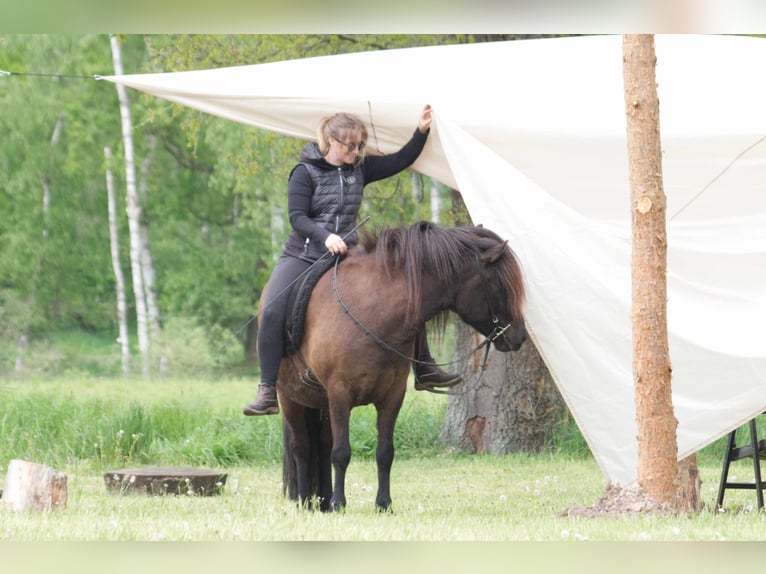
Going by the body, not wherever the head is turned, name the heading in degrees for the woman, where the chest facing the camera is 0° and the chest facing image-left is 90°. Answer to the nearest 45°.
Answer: approximately 315°

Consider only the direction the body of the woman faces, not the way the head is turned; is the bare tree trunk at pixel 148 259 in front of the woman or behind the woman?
behind

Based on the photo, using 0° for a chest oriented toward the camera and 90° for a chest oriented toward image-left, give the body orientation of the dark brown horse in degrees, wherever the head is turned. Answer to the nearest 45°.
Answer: approximately 315°

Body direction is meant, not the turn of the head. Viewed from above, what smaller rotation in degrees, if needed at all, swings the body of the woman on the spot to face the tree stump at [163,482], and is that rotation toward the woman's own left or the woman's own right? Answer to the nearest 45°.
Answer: approximately 180°

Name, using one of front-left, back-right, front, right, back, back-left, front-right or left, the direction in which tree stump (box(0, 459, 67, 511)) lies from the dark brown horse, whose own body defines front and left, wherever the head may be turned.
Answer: back-right

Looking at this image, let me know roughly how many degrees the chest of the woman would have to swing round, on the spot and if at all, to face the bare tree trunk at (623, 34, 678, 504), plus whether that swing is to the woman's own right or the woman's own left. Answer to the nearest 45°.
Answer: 0° — they already face it

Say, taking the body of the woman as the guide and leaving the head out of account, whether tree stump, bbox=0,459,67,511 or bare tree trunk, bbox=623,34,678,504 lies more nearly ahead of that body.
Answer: the bare tree trunk

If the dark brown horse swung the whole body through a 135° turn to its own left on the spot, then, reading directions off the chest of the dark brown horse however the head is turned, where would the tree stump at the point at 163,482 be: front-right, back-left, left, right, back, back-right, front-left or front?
front-left

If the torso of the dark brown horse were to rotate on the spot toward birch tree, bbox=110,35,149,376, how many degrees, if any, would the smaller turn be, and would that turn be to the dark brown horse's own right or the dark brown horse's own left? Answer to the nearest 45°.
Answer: approximately 135° to the dark brown horse's own left

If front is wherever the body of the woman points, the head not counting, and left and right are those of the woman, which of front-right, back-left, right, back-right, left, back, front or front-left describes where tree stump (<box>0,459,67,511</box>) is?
back-right

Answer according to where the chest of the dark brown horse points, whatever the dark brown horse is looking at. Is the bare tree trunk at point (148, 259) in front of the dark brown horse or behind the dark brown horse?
behind

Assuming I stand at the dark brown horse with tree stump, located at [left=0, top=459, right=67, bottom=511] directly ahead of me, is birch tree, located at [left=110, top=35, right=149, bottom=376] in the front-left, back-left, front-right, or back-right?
front-right
